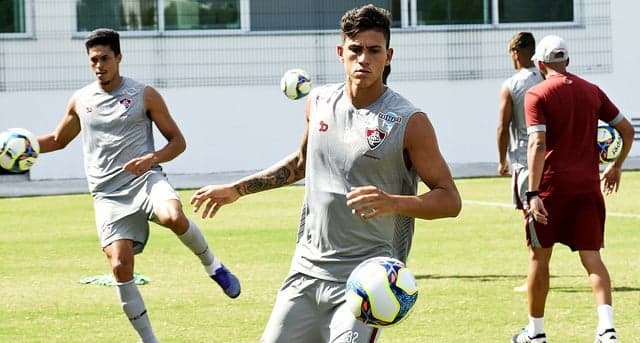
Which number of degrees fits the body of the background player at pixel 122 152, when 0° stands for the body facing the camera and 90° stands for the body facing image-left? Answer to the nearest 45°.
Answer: approximately 0°

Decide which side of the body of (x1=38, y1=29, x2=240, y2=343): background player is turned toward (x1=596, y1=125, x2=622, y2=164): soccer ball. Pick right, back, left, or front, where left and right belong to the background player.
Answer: left

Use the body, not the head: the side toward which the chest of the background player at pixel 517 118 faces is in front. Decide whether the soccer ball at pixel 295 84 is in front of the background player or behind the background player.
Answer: in front

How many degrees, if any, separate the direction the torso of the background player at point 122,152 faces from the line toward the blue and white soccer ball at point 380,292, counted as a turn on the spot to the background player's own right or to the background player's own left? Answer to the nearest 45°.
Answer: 0° — they already face it

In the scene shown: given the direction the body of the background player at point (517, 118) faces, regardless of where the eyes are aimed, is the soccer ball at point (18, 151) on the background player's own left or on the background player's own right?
on the background player's own left

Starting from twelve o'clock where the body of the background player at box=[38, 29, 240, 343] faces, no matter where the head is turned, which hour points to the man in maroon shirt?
The man in maroon shirt is roughly at 10 o'clock from the background player.
